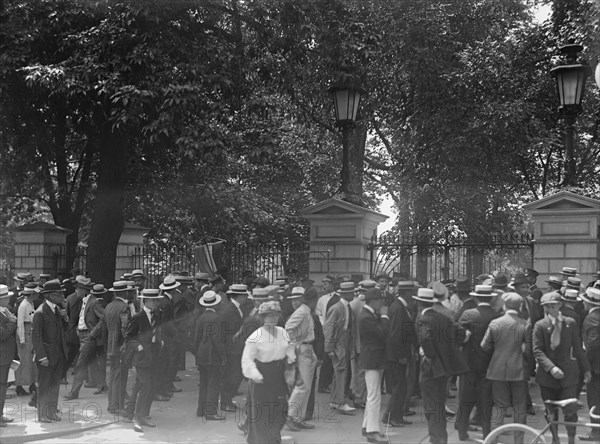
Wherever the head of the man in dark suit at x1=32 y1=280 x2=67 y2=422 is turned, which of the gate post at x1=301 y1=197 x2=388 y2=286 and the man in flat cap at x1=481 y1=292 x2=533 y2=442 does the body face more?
the man in flat cap

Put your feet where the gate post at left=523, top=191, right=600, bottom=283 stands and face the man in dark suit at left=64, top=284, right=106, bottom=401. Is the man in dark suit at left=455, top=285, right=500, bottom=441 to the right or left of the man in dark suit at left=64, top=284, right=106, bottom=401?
left

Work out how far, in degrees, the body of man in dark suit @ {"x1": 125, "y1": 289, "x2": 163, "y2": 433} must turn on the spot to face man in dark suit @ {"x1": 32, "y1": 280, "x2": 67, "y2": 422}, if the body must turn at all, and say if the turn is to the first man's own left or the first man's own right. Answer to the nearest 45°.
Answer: approximately 135° to the first man's own right

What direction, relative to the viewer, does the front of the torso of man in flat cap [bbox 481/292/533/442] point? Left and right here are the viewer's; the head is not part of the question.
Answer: facing away from the viewer

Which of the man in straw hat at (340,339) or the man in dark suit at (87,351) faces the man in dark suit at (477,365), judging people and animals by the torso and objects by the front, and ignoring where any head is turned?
the man in straw hat

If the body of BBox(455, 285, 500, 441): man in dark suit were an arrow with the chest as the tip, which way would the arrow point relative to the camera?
away from the camera

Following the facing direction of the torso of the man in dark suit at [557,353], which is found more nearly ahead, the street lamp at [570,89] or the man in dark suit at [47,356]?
the man in dark suit

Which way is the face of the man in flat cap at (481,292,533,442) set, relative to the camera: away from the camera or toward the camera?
away from the camera

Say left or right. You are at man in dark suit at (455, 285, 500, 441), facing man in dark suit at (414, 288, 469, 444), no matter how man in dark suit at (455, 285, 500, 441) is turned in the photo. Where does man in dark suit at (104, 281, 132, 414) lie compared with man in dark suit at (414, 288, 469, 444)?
right
